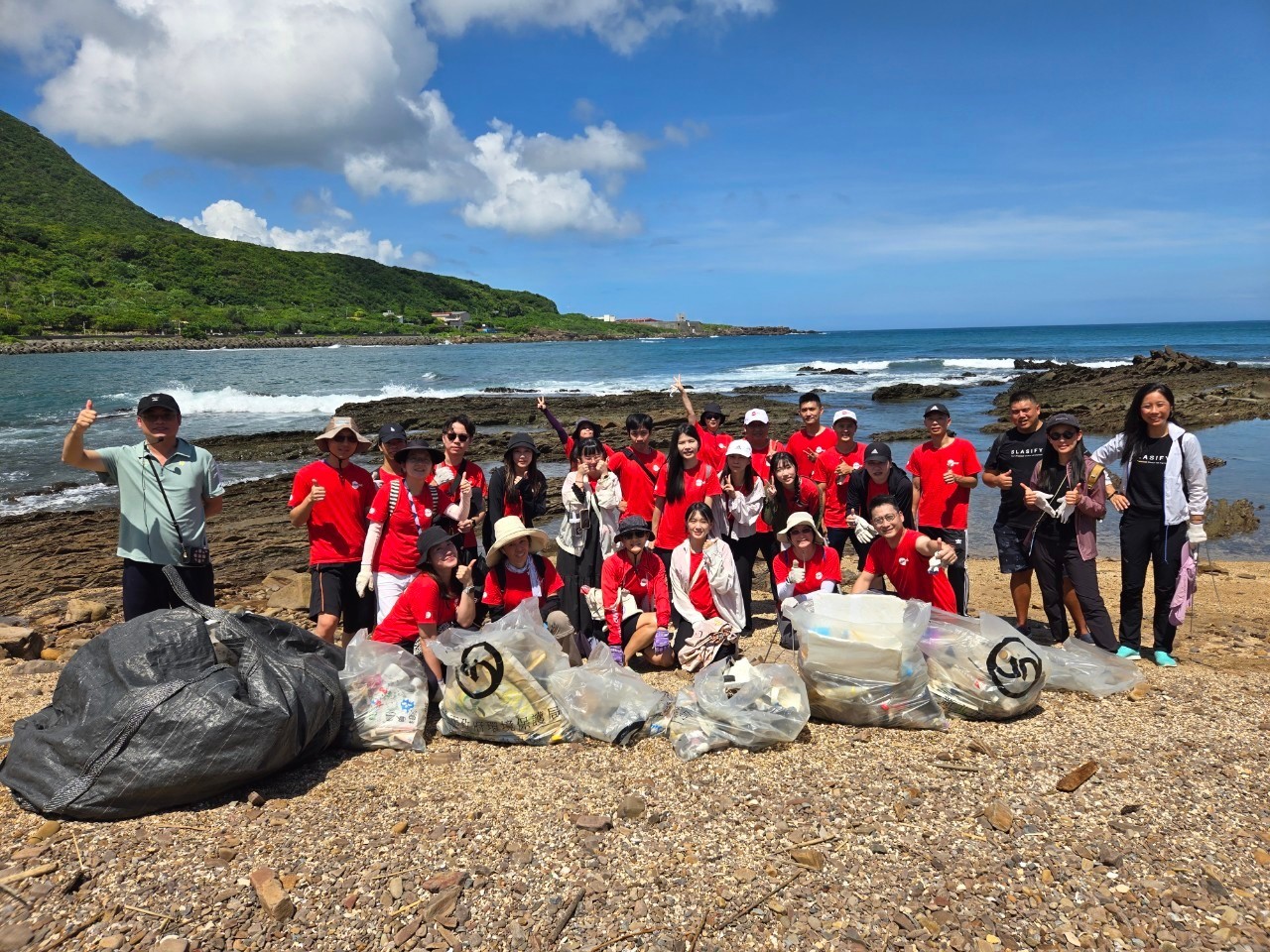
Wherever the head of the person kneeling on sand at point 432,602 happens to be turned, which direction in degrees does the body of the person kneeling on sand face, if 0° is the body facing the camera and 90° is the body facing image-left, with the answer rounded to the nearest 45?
approximately 315°

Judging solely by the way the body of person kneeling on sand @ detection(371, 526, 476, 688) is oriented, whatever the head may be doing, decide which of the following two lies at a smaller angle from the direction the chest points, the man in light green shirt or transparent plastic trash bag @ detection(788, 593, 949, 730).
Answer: the transparent plastic trash bag

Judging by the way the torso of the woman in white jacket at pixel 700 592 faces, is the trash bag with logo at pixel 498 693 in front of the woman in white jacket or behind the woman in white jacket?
in front

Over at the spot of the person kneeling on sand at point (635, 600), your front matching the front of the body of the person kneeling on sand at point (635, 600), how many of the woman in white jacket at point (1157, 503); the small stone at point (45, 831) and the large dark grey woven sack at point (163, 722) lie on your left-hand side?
1

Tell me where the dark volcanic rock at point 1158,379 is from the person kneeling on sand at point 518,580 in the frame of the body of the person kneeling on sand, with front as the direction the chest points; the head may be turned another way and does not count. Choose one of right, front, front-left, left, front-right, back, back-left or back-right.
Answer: back-left

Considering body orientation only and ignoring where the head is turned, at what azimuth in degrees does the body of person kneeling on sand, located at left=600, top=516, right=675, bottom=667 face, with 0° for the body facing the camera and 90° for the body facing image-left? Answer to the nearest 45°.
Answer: approximately 0°

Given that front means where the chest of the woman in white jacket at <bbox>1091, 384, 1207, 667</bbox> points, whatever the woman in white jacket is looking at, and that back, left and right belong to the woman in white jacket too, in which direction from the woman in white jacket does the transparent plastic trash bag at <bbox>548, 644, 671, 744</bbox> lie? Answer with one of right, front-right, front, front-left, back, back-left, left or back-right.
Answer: front-right
